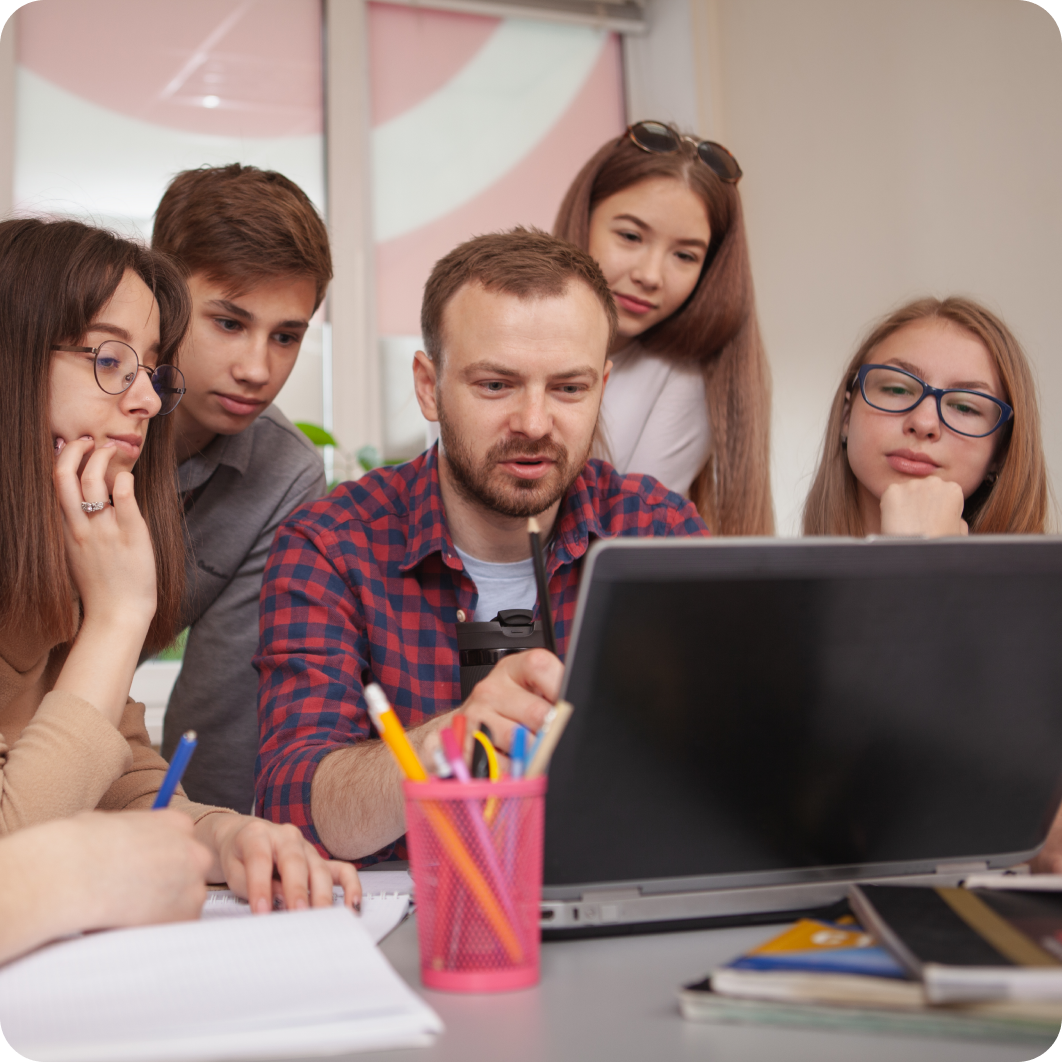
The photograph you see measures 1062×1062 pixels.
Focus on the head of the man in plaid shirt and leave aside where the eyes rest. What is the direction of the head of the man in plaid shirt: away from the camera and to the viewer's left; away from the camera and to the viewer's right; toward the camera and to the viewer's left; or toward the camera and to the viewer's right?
toward the camera and to the viewer's right

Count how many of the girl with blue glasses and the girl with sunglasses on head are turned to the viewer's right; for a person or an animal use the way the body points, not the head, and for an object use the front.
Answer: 0

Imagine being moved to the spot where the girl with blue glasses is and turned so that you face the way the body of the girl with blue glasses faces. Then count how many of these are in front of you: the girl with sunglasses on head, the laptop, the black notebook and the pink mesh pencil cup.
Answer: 3

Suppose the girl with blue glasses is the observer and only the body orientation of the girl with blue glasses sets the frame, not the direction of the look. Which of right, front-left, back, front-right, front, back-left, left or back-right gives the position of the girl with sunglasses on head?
back-right

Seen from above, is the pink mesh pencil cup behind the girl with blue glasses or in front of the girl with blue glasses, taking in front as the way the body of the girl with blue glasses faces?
in front

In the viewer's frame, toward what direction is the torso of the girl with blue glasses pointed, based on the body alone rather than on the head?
toward the camera

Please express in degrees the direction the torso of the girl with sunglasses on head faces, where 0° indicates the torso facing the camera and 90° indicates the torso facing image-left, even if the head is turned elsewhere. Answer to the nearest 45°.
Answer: approximately 45°

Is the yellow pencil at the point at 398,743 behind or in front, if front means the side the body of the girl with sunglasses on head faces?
in front

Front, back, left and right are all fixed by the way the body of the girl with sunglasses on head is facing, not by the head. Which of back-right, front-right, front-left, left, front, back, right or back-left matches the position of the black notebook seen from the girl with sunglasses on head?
front-left

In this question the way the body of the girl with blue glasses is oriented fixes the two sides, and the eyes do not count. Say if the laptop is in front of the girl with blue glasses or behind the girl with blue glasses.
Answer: in front
